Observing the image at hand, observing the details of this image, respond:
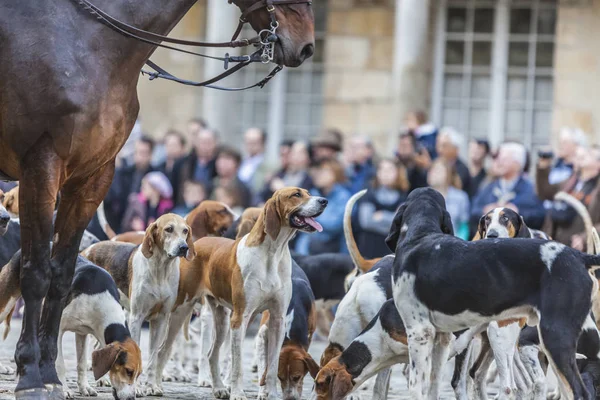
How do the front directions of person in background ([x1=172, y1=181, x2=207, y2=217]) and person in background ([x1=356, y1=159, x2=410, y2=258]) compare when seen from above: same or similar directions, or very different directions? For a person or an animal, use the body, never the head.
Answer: same or similar directions

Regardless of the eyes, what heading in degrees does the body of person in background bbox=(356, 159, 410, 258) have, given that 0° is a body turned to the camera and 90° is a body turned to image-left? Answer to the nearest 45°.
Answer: approximately 0°

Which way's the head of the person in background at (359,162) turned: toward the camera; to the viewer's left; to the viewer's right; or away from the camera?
toward the camera

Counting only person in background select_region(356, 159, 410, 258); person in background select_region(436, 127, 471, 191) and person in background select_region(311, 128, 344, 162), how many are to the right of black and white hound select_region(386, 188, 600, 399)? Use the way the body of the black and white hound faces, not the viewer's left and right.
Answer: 3

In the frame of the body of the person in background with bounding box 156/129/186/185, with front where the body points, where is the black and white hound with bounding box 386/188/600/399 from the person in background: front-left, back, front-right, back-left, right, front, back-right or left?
front

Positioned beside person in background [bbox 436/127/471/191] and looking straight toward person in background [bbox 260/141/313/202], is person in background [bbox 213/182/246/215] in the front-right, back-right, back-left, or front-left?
front-left

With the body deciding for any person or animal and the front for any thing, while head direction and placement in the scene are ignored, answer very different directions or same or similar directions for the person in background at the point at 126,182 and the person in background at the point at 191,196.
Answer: same or similar directions

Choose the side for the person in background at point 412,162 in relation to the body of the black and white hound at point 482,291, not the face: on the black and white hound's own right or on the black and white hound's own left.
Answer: on the black and white hound's own right

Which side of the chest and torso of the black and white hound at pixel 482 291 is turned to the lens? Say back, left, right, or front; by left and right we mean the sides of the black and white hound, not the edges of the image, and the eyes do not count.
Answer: left

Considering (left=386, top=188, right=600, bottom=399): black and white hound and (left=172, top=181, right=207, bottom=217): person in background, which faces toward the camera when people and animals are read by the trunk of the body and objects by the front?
the person in background

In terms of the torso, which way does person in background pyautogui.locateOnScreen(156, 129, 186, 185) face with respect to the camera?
toward the camera

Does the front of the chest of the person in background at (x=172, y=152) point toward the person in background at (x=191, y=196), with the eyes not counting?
yes

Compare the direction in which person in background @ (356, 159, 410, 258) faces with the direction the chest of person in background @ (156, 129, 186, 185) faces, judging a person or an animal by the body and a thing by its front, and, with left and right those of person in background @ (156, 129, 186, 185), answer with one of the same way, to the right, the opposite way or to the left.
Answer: the same way

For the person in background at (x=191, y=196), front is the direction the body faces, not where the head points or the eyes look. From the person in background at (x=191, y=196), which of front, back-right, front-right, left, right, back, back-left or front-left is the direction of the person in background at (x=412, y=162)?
left

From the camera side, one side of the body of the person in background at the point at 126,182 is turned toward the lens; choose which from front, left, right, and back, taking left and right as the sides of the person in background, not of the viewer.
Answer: front

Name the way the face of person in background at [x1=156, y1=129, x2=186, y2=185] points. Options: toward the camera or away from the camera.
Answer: toward the camera
